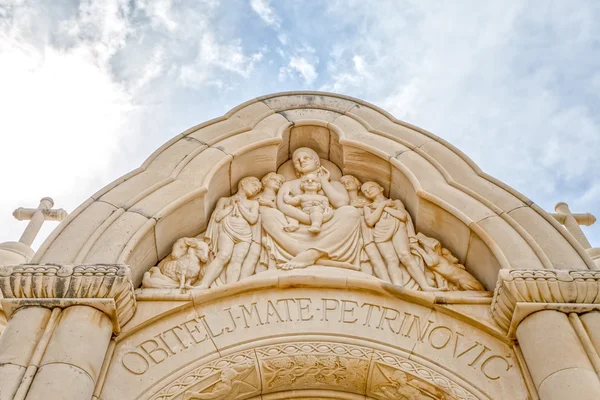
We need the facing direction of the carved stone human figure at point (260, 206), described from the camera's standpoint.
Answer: facing the viewer and to the right of the viewer

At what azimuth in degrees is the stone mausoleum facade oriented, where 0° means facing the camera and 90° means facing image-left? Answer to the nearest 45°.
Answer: approximately 0°
